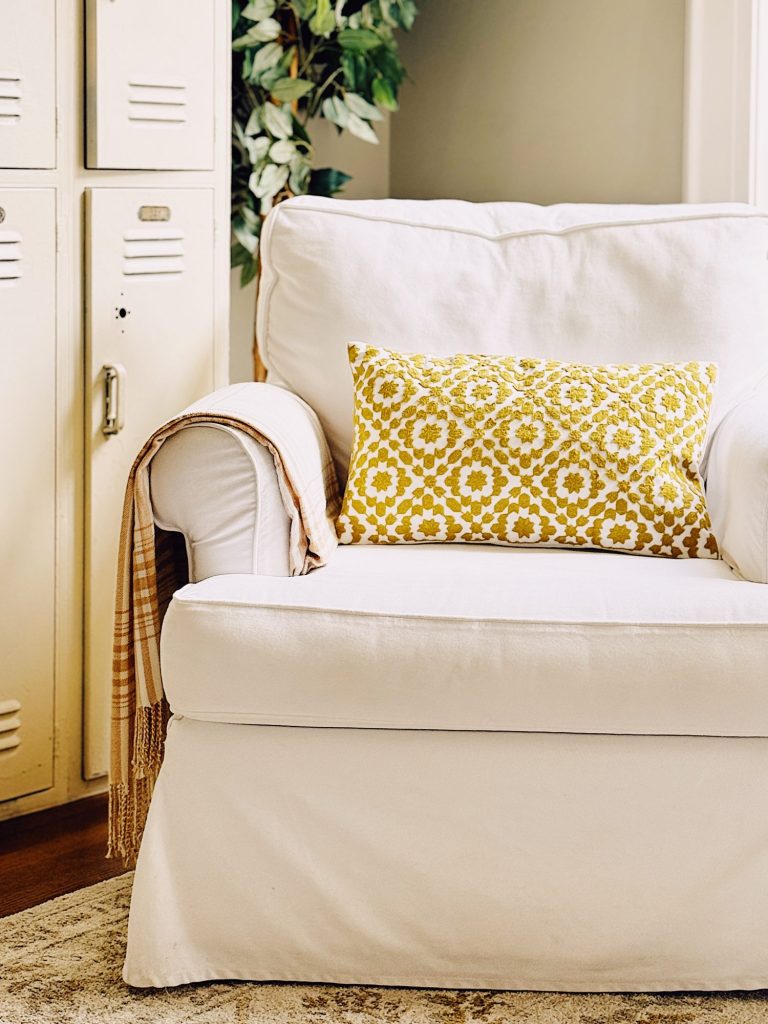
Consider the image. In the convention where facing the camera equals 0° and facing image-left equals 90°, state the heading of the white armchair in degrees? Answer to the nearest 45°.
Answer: approximately 0°
